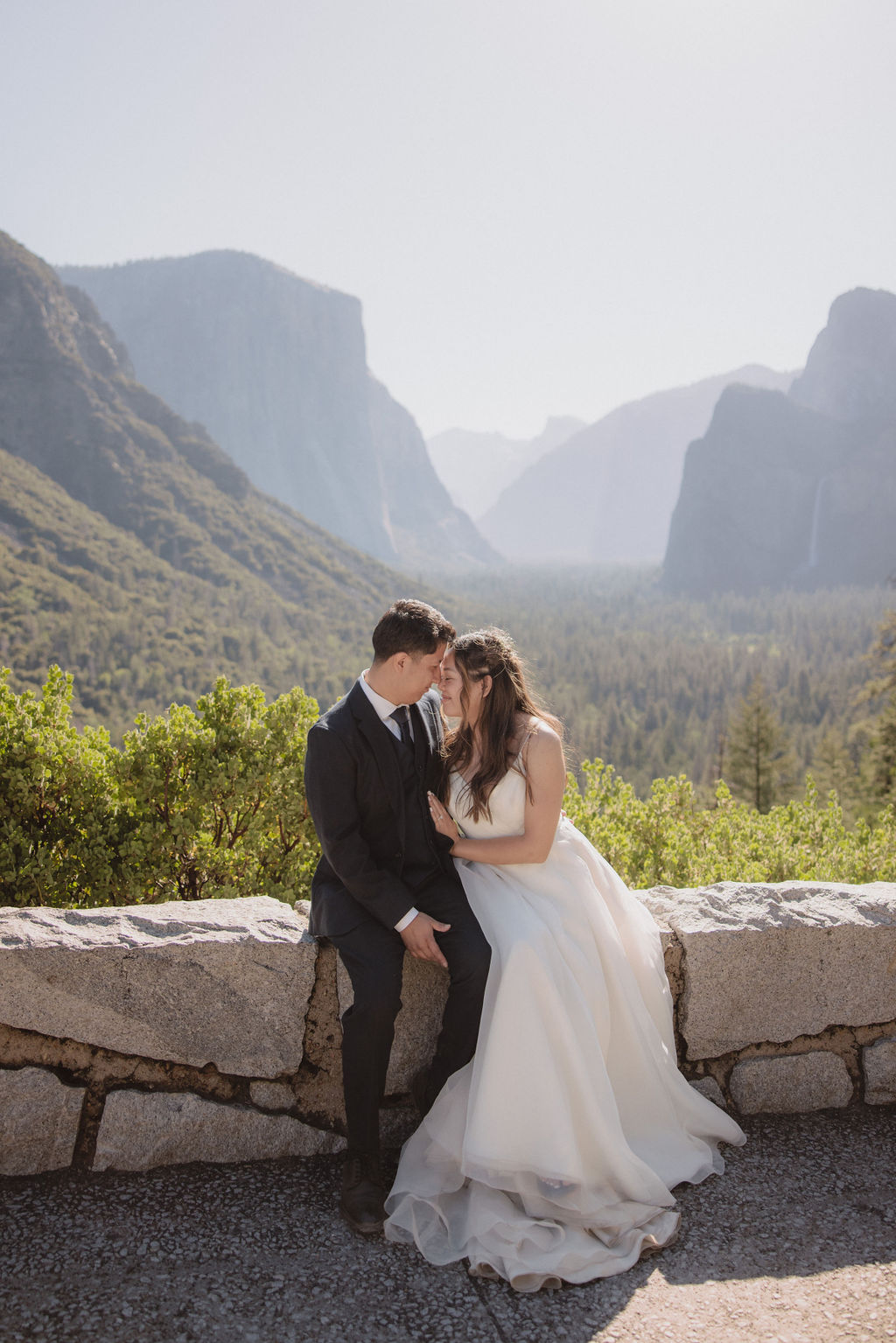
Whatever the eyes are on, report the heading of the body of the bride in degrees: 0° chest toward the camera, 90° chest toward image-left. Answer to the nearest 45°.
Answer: approximately 45°

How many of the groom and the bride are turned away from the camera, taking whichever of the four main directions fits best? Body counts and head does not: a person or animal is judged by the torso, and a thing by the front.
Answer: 0

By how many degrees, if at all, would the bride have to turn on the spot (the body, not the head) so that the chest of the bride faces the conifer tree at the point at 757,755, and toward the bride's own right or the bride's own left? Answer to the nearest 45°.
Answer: approximately 135° to the bride's own right

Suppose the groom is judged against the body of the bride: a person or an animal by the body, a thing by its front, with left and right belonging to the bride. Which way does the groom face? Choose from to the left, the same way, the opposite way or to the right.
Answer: to the left

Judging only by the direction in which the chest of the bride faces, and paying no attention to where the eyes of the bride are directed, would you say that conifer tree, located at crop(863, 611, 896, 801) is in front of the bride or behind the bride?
behind

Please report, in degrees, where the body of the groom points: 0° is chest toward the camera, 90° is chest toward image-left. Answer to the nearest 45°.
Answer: approximately 315°

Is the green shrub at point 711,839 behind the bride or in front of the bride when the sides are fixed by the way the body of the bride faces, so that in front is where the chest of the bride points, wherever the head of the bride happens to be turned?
behind

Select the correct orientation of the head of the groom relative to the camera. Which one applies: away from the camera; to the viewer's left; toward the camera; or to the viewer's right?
to the viewer's right

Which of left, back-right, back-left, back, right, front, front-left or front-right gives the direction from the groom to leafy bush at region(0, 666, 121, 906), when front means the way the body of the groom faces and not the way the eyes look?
back

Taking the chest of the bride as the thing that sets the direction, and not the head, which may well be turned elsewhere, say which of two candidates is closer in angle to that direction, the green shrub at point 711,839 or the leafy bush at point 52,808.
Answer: the leafy bush
